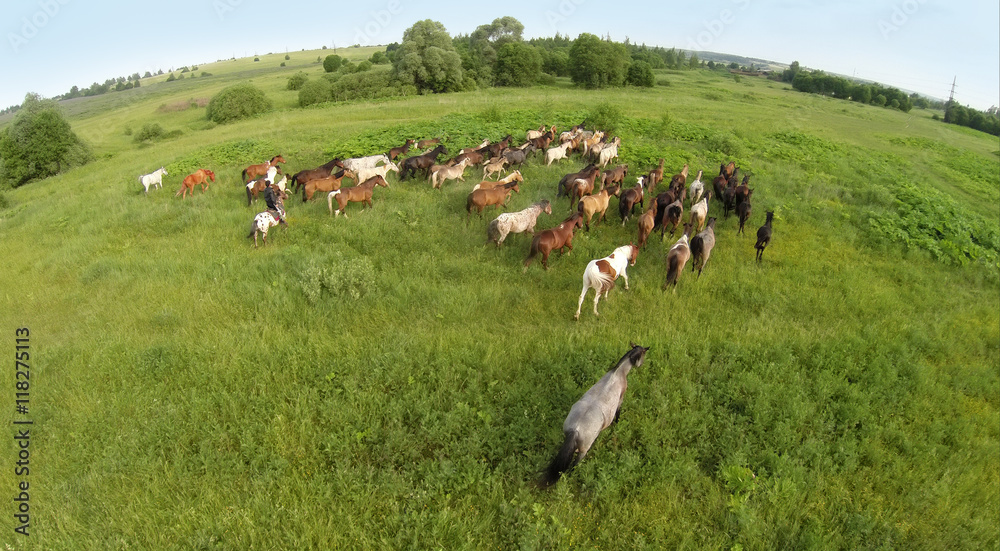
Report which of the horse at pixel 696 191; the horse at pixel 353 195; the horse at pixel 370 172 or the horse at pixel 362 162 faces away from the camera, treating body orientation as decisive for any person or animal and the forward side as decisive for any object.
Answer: the horse at pixel 696 191

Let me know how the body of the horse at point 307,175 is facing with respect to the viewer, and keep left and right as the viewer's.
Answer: facing to the right of the viewer

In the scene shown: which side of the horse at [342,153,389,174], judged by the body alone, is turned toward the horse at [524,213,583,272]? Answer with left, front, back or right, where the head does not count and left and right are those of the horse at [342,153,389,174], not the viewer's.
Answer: right

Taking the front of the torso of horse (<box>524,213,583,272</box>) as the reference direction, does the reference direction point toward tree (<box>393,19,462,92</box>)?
no

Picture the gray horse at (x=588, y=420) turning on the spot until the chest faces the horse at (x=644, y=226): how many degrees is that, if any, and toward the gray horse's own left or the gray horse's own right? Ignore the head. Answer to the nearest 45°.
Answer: approximately 45° to the gray horse's own left

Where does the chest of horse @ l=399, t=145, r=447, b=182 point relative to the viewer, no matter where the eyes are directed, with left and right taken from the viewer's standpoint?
facing to the right of the viewer

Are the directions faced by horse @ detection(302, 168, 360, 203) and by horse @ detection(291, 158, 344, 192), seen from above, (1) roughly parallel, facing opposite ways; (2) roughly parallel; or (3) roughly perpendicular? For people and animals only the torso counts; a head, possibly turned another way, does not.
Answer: roughly parallel

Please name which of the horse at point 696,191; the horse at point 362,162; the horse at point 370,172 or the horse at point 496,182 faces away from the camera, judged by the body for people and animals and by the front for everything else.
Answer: the horse at point 696,191

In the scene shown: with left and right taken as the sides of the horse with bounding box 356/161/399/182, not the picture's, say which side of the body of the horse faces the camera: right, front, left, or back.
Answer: right

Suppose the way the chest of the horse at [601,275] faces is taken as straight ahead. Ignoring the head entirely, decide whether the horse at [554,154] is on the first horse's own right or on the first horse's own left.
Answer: on the first horse's own left

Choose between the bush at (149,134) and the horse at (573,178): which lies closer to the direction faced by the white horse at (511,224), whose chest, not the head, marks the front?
the horse

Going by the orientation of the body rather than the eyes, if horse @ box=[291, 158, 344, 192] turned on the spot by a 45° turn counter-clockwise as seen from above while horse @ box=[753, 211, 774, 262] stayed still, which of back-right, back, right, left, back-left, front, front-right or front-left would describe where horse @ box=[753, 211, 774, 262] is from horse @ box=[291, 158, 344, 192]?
right

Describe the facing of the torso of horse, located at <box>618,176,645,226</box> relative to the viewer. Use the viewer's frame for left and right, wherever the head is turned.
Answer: facing away from the viewer and to the right of the viewer

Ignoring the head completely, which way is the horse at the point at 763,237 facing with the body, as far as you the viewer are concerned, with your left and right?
facing away from the viewer and to the right of the viewer

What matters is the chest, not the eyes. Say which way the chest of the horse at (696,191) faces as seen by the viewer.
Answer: away from the camera

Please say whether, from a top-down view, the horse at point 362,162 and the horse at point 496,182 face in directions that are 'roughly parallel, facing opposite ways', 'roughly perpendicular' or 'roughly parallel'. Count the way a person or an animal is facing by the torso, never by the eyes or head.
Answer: roughly parallel

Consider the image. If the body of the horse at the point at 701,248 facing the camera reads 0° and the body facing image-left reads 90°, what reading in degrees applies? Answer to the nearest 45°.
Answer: approximately 225°

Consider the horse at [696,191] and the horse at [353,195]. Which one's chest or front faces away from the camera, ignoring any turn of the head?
the horse at [696,191]

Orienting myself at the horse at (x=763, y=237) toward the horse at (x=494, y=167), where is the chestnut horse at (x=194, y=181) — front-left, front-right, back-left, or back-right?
front-left
